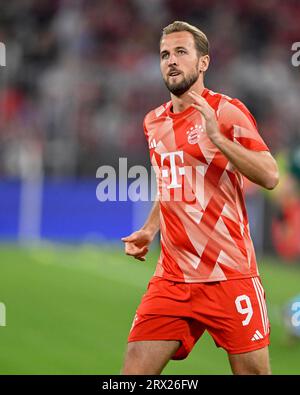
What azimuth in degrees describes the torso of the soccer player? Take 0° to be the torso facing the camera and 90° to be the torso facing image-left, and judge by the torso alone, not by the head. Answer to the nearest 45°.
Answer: approximately 45°
